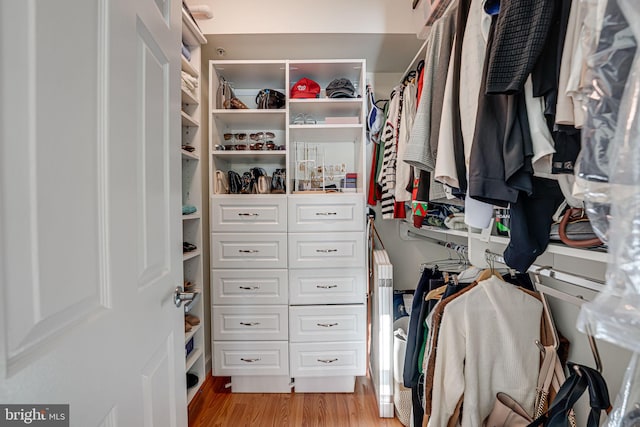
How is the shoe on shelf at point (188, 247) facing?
to the viewer's right

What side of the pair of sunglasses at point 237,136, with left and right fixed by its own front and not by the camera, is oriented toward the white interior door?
front

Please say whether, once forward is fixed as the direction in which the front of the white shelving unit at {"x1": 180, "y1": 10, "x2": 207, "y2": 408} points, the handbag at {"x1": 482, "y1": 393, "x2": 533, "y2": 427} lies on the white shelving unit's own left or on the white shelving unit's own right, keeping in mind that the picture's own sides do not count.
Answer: on the white shelving unit's own right

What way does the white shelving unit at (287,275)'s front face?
toward the camera

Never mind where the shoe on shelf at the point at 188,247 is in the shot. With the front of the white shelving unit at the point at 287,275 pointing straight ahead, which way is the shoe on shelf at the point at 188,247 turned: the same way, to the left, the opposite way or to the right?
to the left

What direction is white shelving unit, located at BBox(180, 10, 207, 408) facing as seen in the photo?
to the viewer's right
